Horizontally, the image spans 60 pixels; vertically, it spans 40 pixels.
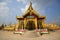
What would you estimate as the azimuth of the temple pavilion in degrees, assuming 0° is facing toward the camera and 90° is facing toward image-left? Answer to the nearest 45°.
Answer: approximately 0°
